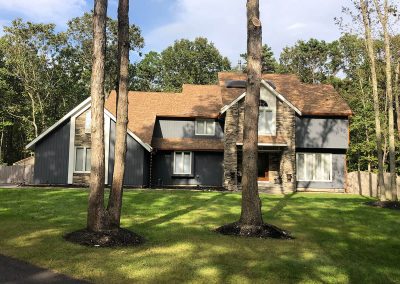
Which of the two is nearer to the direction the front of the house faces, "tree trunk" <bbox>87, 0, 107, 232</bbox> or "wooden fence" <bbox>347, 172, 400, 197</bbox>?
the tree trunk

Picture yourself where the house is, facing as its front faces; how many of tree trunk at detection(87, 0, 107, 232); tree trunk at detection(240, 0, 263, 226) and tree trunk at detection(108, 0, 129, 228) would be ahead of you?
3

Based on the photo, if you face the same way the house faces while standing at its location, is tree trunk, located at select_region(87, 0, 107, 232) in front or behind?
in front

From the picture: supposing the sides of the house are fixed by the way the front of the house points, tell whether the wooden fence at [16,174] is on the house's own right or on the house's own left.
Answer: on the house's own right

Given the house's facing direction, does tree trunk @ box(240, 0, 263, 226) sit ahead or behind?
ahead

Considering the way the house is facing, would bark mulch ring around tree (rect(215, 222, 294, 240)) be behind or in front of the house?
in front

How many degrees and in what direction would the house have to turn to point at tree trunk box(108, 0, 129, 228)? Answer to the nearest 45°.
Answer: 0° — it already faces it

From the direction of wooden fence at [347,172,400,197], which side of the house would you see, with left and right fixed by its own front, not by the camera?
left

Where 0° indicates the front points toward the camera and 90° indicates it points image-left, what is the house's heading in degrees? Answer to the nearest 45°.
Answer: approximately 0°

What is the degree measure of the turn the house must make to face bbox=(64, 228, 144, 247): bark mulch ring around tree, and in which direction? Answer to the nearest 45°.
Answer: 0° — it already faces it

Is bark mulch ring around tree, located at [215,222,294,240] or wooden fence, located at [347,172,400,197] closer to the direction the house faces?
the bark mulch ring around tree
